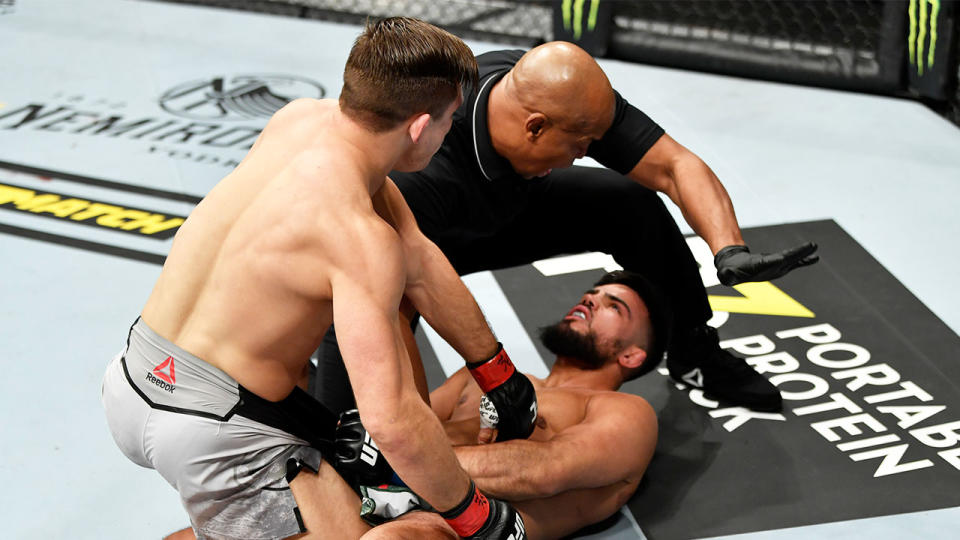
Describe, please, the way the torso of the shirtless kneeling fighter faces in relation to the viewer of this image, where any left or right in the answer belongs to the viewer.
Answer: facing away from the viewer and to the right of the viewer

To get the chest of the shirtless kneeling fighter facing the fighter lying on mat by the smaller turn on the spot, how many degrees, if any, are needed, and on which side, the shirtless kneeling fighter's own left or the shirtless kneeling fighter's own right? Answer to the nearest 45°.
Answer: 0° — they already face them
